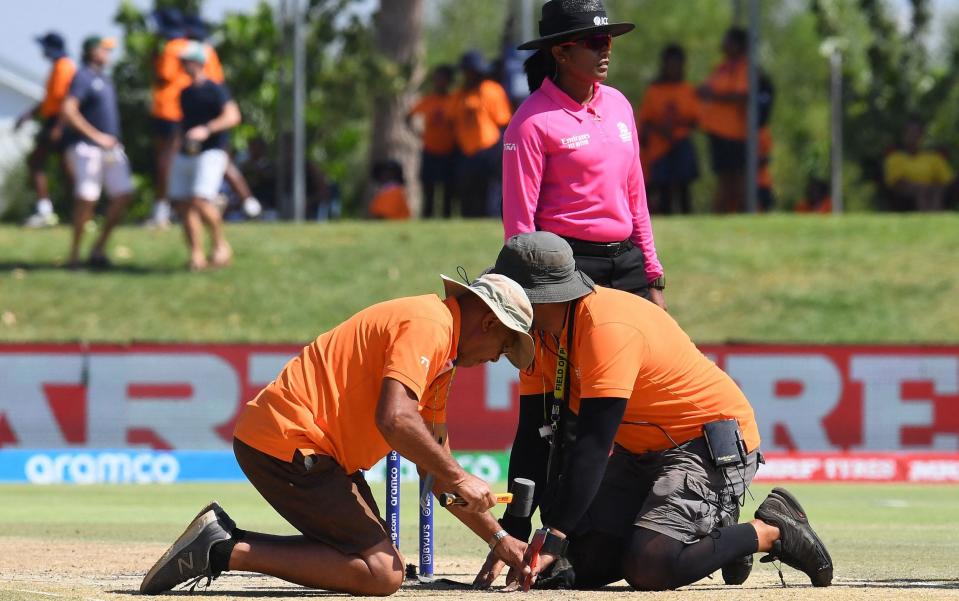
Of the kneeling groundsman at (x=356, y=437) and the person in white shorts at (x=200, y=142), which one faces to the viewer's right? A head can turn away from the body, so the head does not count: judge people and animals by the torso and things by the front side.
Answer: the kneeling groundsman

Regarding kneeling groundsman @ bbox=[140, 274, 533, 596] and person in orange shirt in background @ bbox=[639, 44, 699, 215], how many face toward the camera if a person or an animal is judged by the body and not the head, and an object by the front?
1

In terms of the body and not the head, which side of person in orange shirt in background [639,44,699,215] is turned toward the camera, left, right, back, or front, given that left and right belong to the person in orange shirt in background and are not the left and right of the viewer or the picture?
front

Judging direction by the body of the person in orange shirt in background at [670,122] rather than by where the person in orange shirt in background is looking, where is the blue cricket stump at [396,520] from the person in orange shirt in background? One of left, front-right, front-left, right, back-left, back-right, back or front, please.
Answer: front

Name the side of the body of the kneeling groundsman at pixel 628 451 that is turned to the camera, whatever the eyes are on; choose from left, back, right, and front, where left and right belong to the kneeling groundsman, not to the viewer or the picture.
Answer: left

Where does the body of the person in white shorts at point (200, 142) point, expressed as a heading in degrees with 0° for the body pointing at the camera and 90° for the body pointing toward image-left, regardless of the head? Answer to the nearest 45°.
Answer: approximately 45°

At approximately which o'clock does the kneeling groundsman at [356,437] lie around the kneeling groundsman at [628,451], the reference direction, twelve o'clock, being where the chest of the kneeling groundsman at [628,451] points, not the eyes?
the kneeling groundsman at [356,437] is roughly at 11 o'clock from the kneeling groundsman at [628,451].

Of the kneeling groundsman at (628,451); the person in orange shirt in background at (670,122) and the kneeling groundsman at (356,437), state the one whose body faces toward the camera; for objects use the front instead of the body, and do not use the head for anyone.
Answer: the person in orange shirt in background

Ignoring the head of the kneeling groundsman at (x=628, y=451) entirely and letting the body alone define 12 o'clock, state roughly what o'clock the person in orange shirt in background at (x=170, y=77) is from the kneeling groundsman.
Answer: The person in orange shirt in background is roughly at 2 o'clock from the kneeling groundsman.

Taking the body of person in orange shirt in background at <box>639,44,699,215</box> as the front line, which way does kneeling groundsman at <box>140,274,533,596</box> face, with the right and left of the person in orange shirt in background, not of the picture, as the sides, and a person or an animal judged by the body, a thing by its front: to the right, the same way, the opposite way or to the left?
to the left

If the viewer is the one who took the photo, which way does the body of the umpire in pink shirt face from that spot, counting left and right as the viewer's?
facing the viewer and to the right of the viewer

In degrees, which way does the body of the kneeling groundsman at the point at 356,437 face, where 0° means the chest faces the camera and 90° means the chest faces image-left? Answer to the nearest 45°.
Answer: approximately 270°
